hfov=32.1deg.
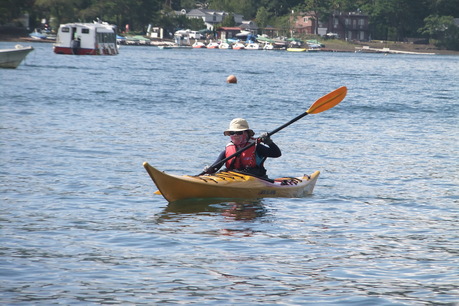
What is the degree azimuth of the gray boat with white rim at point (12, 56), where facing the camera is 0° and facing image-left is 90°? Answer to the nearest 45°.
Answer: approximately 270°

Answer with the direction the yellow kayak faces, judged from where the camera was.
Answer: facing the viewer and to the left of the viewer

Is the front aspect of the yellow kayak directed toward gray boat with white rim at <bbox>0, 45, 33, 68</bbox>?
no

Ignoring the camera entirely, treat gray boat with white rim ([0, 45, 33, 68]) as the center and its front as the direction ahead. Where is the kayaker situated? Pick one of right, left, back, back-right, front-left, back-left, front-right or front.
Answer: right

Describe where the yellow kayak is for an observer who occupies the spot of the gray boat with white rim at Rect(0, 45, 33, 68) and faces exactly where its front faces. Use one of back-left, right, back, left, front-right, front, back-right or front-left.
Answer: right
